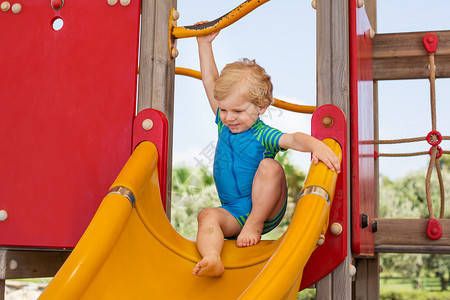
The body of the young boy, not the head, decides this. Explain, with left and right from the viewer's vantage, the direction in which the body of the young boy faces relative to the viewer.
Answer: facing the viewer and to the left of the viewer

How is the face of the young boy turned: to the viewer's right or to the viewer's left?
to the viewer's left

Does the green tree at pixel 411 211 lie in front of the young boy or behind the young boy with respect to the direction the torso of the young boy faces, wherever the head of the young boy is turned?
behind
